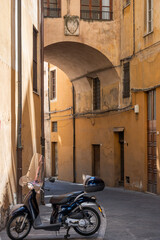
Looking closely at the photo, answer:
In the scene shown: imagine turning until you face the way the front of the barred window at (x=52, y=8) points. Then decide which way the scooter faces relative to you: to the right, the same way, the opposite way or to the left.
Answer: to the right

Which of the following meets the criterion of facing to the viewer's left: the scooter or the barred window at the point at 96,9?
the scooter

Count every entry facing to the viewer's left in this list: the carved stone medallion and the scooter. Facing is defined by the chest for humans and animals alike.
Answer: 1

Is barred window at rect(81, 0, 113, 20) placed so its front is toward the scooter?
yes

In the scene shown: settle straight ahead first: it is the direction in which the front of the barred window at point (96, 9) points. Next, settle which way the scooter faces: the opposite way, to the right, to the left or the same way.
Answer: to the right

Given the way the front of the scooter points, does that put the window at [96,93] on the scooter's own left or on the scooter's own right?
on the scooter's own right

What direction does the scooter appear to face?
to the viewer's left

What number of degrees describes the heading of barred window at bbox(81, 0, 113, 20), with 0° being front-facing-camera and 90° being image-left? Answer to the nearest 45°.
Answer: approximately 0°

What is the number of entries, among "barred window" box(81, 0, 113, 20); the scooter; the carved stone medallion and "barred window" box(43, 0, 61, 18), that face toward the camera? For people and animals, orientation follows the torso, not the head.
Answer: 3
